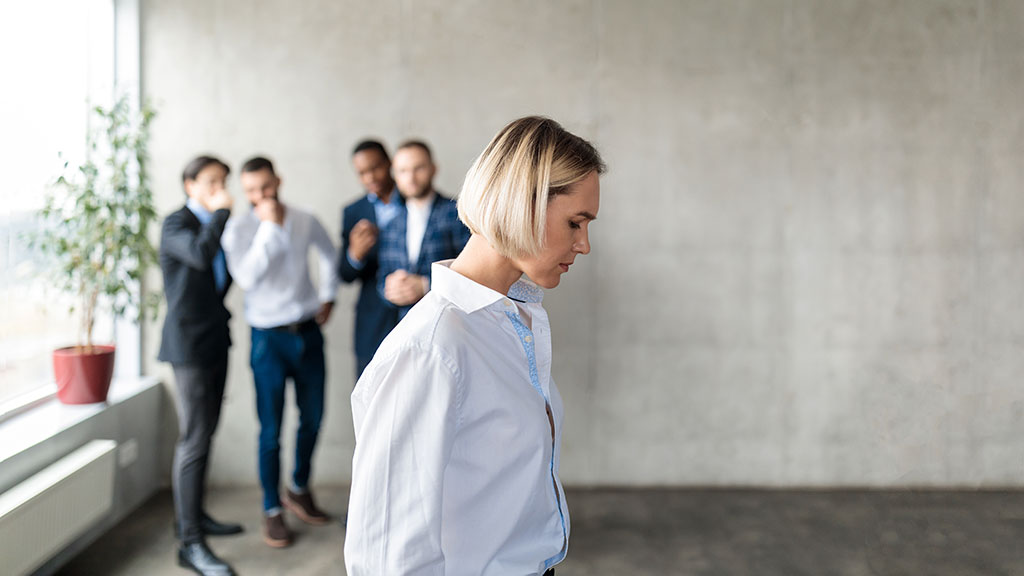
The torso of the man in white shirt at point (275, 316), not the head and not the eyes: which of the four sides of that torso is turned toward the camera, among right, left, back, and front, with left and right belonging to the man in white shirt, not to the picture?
front

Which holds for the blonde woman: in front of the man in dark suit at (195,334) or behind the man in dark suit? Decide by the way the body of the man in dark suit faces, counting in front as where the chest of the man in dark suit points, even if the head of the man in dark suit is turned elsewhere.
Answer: in front

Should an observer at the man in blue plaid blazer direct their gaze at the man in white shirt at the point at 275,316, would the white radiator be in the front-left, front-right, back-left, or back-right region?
front-left

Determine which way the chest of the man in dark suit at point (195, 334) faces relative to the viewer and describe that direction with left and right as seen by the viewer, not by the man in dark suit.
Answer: facing the viewer and to the right of the viewer

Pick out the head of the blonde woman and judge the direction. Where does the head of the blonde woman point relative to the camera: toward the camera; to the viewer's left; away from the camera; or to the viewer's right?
to the viewer's right
